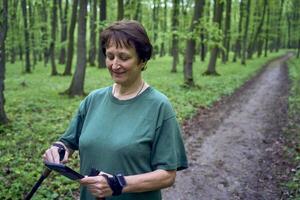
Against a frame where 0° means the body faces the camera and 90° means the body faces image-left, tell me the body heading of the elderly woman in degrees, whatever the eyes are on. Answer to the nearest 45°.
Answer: approximately 45°
